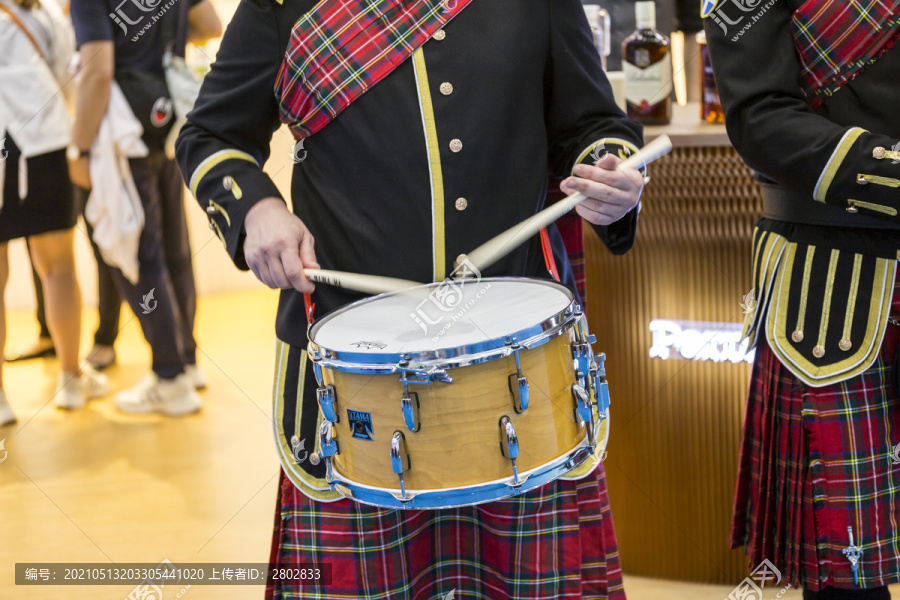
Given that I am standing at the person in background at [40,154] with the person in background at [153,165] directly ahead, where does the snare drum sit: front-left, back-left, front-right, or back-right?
front-right

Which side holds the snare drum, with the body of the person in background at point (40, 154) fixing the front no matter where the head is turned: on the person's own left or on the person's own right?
on the person's own right

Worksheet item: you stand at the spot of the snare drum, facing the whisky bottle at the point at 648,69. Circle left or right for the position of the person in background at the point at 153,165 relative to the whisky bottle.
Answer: left

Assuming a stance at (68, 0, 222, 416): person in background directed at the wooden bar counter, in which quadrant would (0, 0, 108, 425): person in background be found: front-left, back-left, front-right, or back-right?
back-right

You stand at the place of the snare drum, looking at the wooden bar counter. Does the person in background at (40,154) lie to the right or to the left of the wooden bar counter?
left

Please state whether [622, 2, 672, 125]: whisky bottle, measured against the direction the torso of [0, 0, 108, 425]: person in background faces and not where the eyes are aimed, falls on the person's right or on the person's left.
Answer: on the person's right
